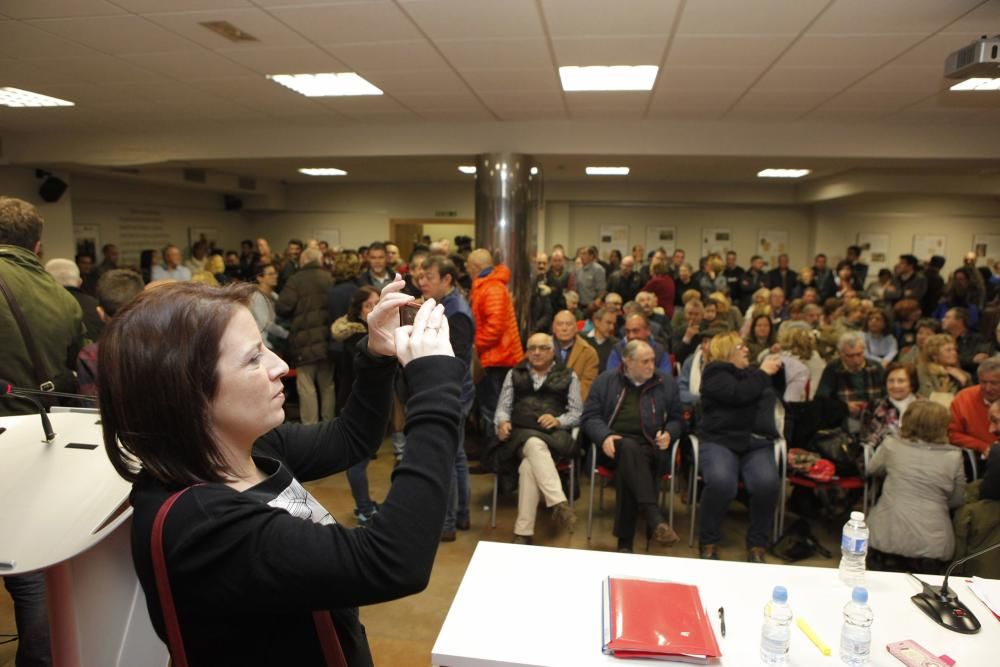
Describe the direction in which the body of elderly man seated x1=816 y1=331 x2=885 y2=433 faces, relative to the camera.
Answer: toward the camera

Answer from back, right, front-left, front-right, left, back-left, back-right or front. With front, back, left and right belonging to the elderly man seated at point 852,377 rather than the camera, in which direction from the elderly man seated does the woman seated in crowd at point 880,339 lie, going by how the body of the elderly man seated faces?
back

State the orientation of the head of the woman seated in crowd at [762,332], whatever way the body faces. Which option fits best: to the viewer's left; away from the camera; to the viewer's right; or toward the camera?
toward the camera

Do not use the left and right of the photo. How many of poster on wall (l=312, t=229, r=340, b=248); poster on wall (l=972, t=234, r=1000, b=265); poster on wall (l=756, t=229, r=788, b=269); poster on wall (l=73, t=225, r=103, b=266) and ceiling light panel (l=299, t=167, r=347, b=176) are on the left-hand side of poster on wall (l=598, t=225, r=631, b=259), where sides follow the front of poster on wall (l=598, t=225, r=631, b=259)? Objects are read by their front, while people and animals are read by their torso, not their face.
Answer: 2

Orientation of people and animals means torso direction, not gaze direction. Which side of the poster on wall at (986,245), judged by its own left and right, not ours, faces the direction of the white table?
front

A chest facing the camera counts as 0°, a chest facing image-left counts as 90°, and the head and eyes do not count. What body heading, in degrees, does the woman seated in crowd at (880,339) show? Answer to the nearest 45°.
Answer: approximately 45°

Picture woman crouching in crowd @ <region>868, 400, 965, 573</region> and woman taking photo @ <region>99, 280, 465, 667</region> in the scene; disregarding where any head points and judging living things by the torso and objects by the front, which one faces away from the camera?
the woman crouching in crowd

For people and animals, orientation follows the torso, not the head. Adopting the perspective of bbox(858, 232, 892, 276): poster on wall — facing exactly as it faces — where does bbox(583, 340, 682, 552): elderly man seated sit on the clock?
The elderly man seated is roughly at 12 o'clock from the poster on wall.

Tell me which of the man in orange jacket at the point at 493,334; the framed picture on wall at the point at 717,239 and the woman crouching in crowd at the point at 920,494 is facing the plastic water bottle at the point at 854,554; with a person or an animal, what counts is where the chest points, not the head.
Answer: the framed picture on wall

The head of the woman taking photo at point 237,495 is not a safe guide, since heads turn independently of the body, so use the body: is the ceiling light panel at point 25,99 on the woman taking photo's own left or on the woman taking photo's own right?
on the woman taking photo's own left

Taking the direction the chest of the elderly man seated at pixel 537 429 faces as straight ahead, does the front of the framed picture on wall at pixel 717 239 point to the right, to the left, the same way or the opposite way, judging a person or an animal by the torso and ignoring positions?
the same way

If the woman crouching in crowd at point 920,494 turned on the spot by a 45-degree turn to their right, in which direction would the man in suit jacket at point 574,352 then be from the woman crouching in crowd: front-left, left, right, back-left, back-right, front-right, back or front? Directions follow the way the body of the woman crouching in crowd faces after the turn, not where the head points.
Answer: back-left

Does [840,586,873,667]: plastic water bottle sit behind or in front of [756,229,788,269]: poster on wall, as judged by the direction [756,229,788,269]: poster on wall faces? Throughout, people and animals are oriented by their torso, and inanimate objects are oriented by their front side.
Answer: in front

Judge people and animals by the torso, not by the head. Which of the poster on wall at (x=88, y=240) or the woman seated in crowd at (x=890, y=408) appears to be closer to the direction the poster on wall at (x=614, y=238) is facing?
the woman seated in crowd

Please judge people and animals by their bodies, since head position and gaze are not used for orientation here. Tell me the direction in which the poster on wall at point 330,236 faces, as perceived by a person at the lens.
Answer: facing the viewer

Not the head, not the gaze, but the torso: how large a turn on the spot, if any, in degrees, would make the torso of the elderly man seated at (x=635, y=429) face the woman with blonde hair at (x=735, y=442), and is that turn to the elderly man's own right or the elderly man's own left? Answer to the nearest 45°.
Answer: approximately 90° to the elderly man's own left

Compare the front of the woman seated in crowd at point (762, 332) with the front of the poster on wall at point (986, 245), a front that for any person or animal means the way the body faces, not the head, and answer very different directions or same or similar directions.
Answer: same or similar directions

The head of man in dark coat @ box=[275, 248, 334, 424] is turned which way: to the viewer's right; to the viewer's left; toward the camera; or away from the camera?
away from the camera

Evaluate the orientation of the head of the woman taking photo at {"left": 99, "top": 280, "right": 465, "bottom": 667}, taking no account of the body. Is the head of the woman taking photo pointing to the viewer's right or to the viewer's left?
to the viewer's right

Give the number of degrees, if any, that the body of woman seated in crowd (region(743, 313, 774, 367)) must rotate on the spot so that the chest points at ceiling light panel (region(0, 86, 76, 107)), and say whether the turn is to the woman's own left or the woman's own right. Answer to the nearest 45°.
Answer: approximately 90° to the woman's own right

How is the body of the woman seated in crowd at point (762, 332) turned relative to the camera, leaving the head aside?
toward the camera

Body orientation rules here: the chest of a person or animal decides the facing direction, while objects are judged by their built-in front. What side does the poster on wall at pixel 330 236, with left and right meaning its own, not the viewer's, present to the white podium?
front

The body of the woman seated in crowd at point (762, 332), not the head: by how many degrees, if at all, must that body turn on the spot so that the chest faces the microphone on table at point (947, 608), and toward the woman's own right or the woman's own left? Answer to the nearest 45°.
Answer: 0° — they already face it

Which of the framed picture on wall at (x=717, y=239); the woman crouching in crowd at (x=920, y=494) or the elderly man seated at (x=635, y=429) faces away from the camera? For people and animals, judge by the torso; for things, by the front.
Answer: the woman crouching in crowd
